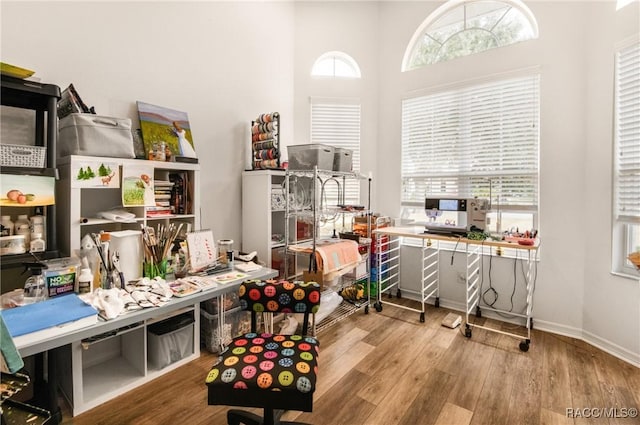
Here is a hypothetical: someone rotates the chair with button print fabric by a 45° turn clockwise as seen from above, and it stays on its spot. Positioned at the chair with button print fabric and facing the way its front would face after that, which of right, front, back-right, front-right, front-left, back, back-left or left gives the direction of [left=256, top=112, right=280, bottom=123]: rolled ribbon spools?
back-right

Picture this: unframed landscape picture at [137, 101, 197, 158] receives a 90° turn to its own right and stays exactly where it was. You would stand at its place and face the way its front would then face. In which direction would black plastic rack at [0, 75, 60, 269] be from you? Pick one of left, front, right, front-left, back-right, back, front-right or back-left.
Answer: front

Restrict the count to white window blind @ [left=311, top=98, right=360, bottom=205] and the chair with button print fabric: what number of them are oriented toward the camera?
2

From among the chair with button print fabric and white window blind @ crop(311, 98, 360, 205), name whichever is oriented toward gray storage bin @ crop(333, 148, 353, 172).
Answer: the white window blind

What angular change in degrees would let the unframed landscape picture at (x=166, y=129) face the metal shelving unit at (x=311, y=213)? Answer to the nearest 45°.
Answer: approximately 45° to its left

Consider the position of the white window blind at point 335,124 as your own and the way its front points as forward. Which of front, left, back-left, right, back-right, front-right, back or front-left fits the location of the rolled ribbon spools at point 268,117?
front-right

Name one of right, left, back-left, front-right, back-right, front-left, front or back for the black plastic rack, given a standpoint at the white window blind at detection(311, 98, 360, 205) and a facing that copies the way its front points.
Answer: front-right

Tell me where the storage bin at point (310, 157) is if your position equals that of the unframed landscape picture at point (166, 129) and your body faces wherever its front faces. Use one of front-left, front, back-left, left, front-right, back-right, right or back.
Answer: front-left

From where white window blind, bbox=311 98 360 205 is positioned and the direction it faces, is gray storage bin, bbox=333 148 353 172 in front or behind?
in front

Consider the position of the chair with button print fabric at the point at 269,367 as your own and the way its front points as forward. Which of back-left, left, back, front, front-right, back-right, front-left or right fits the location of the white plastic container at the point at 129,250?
back-right

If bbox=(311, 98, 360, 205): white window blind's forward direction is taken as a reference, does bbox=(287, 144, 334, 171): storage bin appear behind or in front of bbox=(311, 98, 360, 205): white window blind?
in front

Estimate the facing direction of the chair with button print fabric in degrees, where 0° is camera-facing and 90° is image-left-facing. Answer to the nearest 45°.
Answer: approximately 0°

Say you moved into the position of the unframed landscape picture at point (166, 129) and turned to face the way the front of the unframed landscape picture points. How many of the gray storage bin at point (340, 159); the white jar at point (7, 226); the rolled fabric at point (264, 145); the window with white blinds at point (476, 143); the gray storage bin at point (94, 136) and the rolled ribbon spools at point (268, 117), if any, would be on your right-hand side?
2
